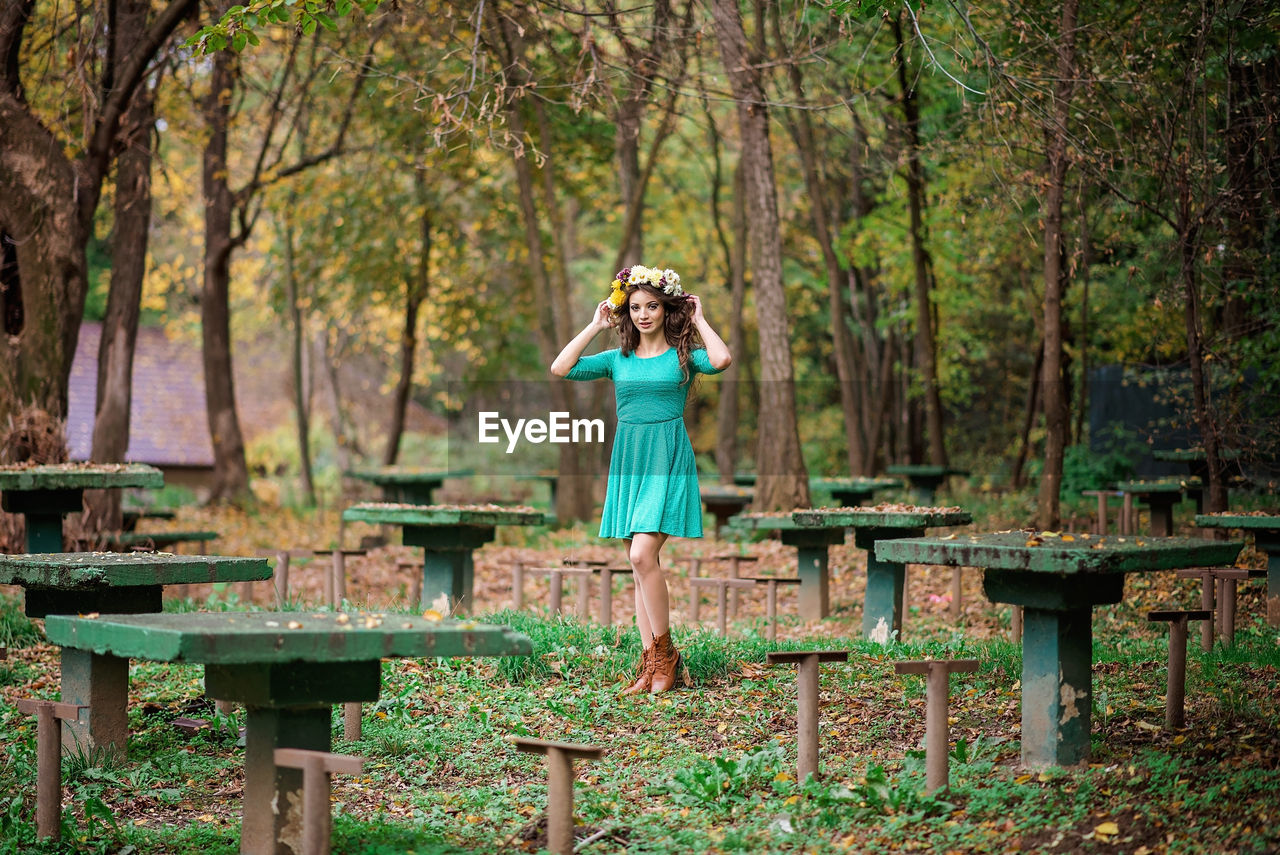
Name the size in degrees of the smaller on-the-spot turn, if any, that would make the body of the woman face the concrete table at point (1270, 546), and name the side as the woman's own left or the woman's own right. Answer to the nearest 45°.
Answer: approximately 135° to the woman's own left

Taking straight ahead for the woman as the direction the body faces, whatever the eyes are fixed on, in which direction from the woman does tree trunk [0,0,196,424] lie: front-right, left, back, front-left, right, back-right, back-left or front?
back-right

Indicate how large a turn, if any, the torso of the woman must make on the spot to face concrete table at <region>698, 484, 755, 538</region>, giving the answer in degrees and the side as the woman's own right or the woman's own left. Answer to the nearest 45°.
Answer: approximately 180°

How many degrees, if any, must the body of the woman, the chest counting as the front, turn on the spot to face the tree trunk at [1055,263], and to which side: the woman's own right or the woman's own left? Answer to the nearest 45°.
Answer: approximately 135° to the woman's own left

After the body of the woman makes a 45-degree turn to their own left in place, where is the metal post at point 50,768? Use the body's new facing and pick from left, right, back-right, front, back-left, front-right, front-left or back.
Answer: right

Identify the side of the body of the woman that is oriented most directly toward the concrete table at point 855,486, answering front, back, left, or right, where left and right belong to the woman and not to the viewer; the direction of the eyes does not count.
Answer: back

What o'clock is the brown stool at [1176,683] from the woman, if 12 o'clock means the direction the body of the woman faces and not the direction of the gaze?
The brown stool is roughly at 10 o'clock from the woman.

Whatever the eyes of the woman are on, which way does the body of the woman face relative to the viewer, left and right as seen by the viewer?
facing the viewer

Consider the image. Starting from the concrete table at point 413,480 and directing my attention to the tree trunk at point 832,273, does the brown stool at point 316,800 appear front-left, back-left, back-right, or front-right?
back-right

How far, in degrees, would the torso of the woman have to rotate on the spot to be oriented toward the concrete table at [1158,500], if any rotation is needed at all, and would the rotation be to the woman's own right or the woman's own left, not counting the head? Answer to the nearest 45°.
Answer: approximately 135° to the woman's own left

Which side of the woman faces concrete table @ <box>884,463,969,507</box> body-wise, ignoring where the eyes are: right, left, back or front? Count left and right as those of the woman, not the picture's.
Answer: back

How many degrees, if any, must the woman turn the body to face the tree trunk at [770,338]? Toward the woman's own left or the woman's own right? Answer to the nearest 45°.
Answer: approximately 180°
